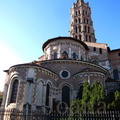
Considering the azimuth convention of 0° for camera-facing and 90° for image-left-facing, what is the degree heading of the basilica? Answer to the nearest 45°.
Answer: approximately 225°

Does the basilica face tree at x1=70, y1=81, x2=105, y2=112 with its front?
no
